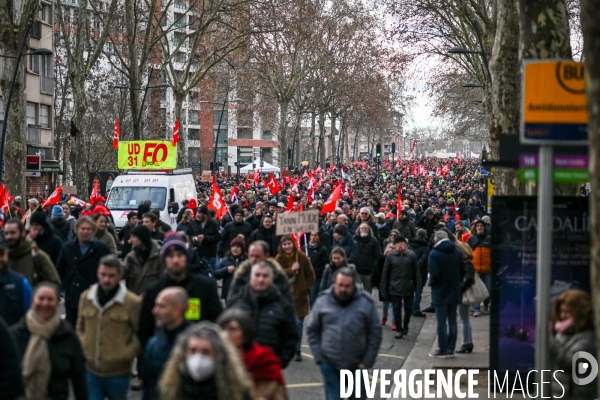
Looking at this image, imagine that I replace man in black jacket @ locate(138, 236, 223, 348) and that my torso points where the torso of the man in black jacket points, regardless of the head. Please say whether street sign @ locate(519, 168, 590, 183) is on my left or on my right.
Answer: on my left

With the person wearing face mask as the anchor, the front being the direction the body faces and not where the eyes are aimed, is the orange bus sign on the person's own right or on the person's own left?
on the person's own left

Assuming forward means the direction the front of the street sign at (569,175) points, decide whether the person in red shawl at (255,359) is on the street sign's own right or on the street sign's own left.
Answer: on the street sign's own right

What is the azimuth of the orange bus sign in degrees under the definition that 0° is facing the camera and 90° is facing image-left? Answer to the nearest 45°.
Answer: approximately 0°

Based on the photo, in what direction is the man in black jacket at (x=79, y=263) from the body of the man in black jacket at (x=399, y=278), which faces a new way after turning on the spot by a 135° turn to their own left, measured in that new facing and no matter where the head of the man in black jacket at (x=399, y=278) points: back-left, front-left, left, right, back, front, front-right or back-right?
back

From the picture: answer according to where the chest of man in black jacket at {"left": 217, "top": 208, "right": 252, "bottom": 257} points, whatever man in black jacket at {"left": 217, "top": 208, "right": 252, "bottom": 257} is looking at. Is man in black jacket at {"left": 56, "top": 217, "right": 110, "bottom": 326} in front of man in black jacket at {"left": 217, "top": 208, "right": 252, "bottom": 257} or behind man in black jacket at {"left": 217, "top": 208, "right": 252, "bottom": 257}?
in front

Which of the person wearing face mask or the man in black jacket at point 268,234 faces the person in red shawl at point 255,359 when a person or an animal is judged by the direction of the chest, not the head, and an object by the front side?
the man in black jacket

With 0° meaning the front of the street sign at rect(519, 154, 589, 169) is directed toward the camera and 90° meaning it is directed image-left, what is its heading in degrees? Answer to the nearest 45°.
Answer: approximately 0°

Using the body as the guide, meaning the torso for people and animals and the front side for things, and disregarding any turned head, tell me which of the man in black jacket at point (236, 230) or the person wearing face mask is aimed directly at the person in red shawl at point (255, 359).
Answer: the man in black jacket
